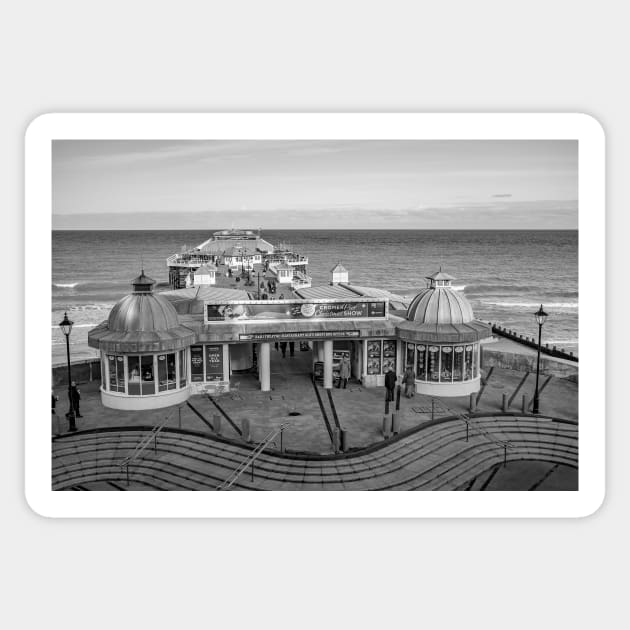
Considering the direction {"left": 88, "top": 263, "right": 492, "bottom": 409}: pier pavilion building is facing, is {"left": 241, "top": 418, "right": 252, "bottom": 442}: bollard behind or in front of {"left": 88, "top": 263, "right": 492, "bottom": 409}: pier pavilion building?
in front

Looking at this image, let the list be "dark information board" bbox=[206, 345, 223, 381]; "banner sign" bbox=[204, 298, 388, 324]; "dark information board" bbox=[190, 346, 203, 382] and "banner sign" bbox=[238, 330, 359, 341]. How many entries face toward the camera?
4

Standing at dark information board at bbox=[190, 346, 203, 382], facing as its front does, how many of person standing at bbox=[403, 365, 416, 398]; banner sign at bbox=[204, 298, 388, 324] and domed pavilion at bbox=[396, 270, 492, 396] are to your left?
3

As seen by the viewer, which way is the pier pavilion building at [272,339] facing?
toward the camera

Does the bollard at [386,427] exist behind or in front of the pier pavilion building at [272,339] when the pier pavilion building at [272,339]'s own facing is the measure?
in front

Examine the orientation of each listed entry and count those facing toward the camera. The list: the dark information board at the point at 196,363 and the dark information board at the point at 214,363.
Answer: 2

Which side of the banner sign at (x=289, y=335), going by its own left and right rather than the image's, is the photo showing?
front
